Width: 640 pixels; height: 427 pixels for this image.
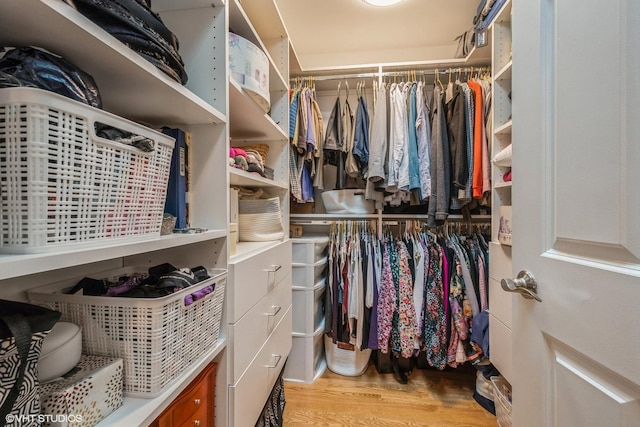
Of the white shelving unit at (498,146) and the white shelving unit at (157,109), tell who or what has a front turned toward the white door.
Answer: the white shelving unit at (157,109)

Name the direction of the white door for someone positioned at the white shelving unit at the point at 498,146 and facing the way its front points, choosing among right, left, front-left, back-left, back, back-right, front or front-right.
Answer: left

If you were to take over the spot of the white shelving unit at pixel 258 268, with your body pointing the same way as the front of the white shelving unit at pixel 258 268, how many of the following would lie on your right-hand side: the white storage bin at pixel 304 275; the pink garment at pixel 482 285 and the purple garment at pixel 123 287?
1

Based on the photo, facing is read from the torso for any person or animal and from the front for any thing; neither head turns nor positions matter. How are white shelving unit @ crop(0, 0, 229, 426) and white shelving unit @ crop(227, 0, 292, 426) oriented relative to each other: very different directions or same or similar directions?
same or similar directions

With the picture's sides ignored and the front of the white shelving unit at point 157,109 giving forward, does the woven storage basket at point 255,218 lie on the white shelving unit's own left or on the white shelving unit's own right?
on the white shelving unit's own left

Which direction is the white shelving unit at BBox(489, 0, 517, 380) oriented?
to the viewer's left

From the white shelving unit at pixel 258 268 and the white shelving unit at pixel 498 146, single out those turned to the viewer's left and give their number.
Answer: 1

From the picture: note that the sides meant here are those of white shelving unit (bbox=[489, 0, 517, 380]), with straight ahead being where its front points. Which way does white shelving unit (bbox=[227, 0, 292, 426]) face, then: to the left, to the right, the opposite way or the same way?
the opposite way

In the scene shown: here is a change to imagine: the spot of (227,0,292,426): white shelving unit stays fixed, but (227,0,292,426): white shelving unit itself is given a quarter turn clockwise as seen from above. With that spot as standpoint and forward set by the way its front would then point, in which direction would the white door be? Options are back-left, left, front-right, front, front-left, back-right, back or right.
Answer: left

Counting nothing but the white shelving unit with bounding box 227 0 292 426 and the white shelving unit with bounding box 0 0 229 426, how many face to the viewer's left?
0

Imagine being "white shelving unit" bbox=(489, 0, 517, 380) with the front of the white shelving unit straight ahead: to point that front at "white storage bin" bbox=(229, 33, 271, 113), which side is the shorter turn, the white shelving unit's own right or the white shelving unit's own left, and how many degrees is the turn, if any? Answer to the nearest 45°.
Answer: approximately 45° to the white shelving unit's own left

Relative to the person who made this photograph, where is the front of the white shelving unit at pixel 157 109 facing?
facing the viewer and to the right of the viewer
